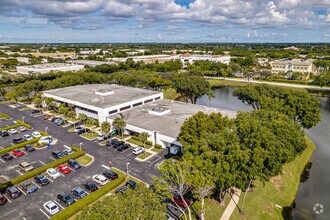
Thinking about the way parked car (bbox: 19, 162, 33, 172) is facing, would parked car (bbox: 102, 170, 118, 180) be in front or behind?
in front

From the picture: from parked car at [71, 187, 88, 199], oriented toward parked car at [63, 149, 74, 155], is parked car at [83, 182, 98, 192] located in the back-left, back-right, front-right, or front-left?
front-right

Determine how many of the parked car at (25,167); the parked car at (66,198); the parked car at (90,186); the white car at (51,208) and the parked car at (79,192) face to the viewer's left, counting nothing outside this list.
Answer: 0

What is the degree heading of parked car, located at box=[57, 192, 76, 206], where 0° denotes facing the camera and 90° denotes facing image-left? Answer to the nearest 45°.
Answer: approximately 315°

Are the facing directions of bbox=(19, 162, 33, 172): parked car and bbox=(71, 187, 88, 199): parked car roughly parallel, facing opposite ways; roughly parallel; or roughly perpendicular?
roughly parallel

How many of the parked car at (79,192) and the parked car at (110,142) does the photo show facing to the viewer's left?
0

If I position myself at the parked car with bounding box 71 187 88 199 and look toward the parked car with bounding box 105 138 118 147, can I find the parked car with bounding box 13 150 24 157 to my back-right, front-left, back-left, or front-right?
front-left

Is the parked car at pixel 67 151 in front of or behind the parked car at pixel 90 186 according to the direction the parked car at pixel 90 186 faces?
behind

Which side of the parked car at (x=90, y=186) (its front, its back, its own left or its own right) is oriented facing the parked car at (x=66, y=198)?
right

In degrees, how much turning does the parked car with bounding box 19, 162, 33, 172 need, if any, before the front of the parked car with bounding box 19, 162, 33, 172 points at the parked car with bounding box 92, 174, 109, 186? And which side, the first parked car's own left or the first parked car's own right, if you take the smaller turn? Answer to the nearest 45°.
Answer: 0° — it already faces it

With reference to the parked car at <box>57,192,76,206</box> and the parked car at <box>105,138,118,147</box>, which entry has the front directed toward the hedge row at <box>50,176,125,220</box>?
the parked car at <box>57,192,76,206</box>

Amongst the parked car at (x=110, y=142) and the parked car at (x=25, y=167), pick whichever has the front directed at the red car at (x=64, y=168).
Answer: the parked car at (x=25, y=167)

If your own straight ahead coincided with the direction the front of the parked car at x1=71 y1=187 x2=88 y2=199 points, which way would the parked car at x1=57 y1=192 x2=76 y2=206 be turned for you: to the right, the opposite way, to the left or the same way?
the same way
